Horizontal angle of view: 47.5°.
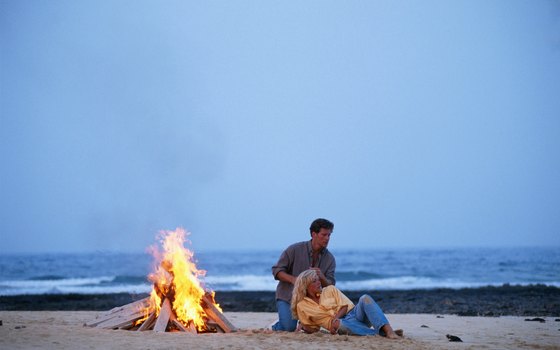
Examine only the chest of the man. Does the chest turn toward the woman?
yes

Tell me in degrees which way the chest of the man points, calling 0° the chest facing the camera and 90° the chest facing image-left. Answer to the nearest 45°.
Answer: approximately 315°

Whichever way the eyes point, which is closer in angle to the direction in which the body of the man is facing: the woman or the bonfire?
the woman

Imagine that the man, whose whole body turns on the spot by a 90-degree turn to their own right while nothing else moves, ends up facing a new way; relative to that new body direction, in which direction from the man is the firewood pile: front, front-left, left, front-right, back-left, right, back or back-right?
front-right

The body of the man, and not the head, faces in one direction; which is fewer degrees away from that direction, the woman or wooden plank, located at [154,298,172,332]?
the woman

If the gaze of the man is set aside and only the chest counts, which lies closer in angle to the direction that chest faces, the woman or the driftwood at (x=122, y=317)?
the woman

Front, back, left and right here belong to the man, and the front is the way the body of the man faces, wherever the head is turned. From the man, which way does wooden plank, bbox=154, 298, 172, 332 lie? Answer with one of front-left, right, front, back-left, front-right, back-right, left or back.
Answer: back-right
